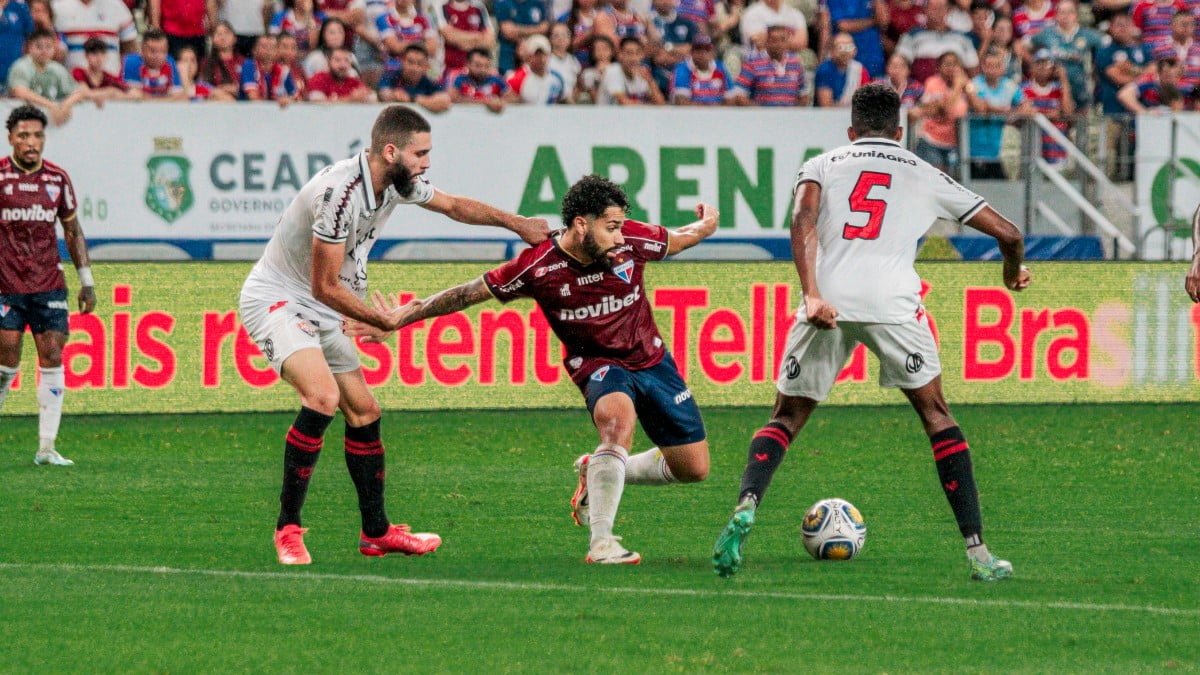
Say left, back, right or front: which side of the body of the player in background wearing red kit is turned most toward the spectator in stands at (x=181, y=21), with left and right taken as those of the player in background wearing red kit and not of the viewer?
back

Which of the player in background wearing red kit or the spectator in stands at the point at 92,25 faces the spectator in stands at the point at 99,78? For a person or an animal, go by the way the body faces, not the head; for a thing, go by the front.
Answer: the spectator in stands at the point at 92,25

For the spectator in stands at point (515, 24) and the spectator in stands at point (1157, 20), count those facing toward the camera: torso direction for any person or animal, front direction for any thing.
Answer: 2

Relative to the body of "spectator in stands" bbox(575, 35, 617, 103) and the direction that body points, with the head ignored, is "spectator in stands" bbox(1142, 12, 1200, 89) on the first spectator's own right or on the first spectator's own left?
on the first spectator's own left

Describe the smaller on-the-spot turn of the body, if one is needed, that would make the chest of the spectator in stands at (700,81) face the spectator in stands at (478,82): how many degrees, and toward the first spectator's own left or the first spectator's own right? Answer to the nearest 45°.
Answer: approximately 45° to the first spectator's own right

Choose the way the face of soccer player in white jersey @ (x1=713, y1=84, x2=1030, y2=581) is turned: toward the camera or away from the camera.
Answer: away from the camera

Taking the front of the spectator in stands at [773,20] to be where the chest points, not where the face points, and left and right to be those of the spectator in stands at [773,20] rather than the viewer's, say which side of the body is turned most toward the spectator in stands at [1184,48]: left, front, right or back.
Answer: left

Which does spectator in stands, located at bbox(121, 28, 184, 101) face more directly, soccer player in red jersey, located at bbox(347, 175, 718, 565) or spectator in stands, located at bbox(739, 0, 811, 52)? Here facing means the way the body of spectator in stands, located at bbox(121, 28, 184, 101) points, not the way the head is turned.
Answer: the soccer player in red jersey

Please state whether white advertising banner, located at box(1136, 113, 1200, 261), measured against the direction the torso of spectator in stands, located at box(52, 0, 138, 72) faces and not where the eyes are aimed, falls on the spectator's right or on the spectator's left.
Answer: on the spectator's left

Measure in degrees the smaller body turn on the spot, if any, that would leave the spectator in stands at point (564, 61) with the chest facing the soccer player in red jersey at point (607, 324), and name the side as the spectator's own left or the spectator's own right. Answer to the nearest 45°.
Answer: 0° — they already face them

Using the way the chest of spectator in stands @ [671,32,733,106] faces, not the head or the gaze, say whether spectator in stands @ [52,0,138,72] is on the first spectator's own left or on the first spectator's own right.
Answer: on the first spectator's own right

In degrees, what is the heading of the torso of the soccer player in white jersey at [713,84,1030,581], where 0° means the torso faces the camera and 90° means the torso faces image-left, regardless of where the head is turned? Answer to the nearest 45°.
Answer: approximately 180°
